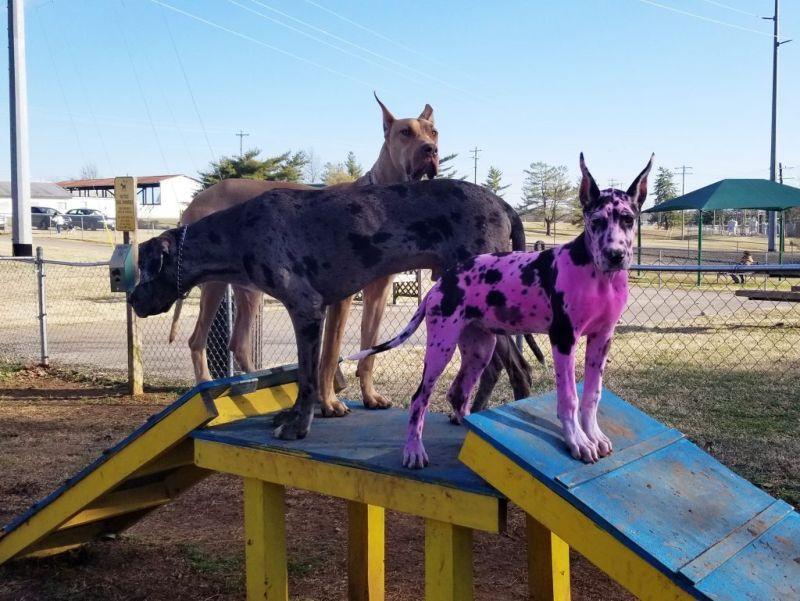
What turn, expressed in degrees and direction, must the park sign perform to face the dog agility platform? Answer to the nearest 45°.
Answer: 0° — it already faces it

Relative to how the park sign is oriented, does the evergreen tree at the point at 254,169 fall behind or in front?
behind

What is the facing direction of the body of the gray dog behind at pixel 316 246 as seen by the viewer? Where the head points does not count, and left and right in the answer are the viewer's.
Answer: facing to the left of the viewer

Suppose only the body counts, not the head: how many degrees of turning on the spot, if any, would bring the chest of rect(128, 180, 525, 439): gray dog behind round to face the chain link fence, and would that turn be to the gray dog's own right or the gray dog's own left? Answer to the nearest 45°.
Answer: approximately 90° to the gray dog's own right

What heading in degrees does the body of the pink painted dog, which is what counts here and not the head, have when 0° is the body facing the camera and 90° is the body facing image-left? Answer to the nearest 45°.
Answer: approximately 315°

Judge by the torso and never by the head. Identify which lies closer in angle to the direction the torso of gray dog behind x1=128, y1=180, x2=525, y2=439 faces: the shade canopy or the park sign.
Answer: the park sign

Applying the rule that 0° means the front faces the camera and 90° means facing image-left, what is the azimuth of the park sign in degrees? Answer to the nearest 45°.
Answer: approximately 0°

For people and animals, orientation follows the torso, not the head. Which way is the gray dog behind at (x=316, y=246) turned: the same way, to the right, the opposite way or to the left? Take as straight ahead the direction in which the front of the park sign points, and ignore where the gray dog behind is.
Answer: to the right

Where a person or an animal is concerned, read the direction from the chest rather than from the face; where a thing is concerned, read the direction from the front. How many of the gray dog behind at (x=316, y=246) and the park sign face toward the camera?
1

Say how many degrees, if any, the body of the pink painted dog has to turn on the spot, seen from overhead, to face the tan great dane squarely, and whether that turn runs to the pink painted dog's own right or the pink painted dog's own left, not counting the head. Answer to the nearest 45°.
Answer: approximately 180°
